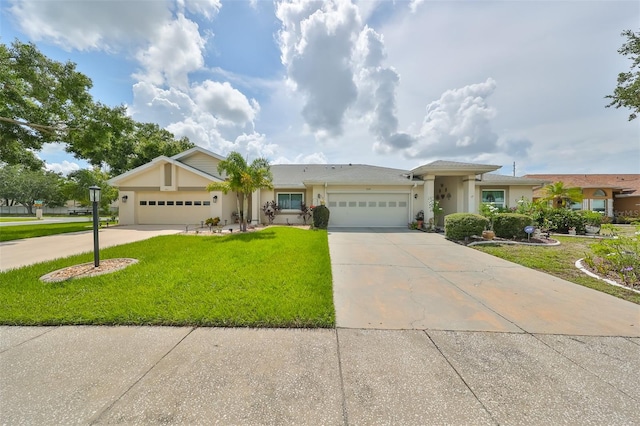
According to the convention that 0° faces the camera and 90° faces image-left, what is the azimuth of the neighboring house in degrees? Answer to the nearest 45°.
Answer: approximately 0°

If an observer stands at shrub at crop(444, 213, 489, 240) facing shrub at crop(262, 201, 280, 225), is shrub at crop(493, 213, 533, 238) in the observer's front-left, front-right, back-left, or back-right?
back-right

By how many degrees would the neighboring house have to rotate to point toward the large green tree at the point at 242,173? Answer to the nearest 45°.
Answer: approximately 45° to its right

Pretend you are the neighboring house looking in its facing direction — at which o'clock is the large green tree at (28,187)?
The large green tree is roughly at 2 o'clock from the neighboring house.

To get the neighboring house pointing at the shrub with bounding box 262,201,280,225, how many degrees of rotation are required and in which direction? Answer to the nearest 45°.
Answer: approximately 45° to its right
